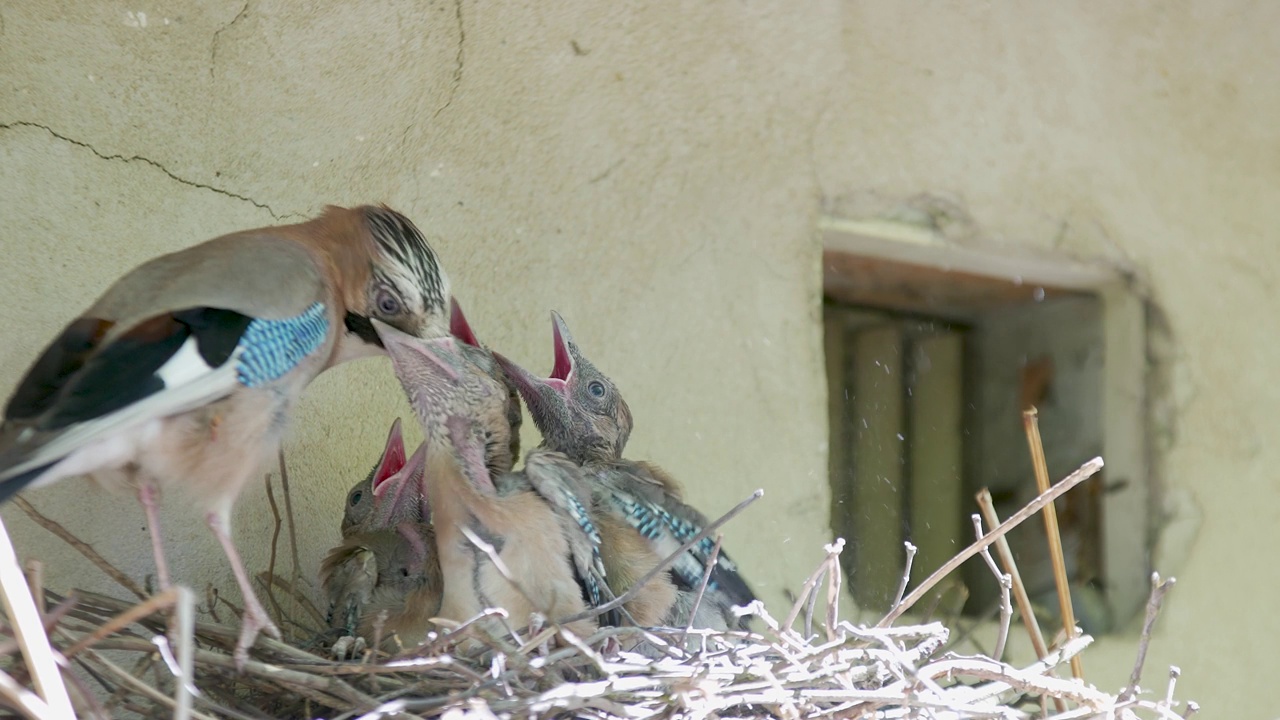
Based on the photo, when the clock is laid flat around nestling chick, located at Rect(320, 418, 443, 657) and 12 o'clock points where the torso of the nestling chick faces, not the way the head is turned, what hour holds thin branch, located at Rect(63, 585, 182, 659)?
The thin branch is roughly at 2 o'clock from the nestling chick.

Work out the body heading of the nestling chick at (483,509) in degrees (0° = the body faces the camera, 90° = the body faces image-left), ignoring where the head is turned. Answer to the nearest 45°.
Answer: approximately 45°

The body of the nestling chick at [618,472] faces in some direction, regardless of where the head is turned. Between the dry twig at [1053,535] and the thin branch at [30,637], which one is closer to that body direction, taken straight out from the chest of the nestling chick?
the thin branch

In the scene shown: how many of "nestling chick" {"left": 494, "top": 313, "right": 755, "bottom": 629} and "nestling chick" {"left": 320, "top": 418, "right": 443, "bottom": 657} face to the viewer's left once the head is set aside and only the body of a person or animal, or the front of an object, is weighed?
1

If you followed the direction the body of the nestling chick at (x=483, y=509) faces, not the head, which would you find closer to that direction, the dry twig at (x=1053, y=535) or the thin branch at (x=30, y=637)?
the thin branch

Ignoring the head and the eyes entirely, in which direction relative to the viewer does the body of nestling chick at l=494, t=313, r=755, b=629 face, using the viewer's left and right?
facing to the left of the viewer
